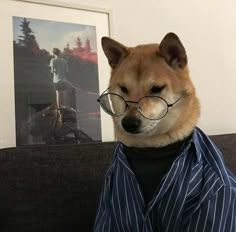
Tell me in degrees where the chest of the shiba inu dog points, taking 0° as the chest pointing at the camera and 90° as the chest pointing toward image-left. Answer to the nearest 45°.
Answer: approximately 45°

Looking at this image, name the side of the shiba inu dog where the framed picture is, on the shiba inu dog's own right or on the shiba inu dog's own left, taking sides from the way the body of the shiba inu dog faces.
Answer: on the shiba inu dog's own right

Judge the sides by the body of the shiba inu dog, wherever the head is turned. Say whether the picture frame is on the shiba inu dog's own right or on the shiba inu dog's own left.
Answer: on the shiba inu dog's own right
